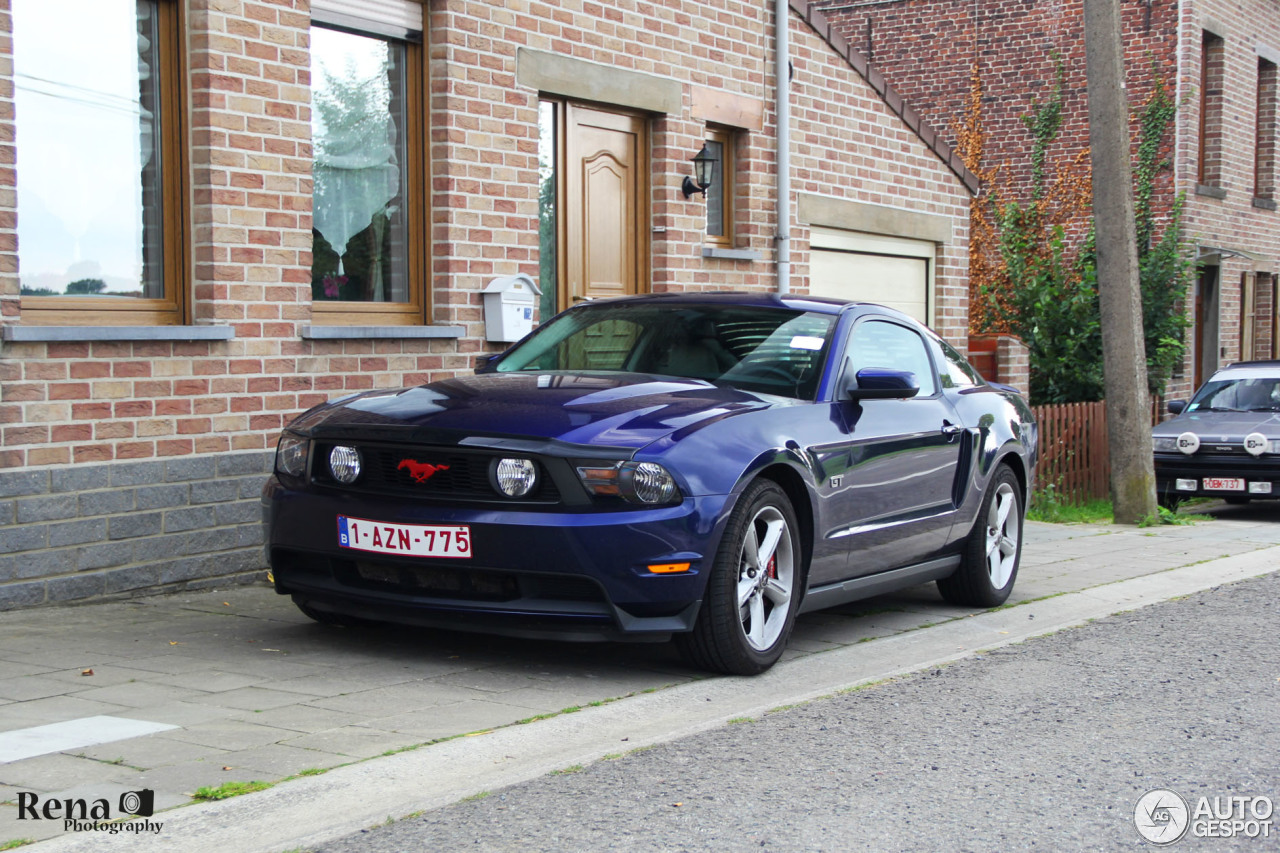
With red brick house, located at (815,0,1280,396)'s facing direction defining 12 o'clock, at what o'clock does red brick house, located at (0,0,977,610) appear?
red brick house, located at (0,0,977,610) is roughly at 2 o'clock from red brick house, located at (815,0,1280,396).

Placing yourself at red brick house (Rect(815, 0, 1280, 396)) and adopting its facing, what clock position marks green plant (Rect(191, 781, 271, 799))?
The green plant is roughly at 2 o'clock from the red brick house.

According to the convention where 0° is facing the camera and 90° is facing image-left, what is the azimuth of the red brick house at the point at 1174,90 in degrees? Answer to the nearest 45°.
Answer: approximately 315°

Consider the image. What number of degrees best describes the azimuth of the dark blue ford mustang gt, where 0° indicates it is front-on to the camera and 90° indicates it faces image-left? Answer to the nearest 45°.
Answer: approximately 45°

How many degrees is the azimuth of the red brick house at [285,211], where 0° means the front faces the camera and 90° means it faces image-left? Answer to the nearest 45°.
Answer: approximately 315°

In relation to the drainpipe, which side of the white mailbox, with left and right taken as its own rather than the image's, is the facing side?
left

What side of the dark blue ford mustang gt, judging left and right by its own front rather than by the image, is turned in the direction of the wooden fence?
back

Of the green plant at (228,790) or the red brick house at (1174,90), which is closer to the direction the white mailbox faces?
the green plant

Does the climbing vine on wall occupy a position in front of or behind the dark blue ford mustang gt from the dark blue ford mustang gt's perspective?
behind

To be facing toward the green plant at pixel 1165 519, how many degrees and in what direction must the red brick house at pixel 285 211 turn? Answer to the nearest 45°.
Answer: approximately 90° to its left

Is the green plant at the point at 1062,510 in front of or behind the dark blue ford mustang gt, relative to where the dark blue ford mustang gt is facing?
behind

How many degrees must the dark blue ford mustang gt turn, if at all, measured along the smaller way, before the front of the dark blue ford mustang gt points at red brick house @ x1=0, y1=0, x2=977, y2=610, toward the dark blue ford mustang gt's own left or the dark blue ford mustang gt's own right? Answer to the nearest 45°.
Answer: approximately 90° to the dark blue ford mustang gt's own right
